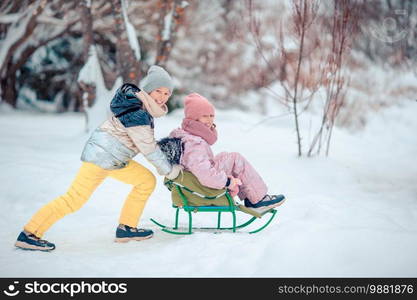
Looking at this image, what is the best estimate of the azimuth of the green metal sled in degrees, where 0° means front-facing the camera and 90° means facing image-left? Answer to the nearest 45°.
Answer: approximately 270°

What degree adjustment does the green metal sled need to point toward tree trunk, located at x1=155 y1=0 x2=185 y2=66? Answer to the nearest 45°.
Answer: approximately 90° to its left
